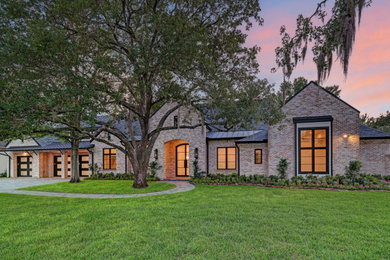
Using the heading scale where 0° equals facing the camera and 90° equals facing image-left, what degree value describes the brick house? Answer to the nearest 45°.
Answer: approximately 0°
